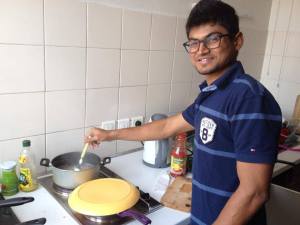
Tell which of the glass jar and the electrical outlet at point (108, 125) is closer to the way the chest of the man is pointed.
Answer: the glass jar

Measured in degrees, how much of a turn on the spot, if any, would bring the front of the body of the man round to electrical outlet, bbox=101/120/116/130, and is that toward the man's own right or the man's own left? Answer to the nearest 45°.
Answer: approximately 90° to the man's own right

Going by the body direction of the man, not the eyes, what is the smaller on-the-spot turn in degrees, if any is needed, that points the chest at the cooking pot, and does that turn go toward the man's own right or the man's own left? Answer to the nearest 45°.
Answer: approximately 45° to the man's own right

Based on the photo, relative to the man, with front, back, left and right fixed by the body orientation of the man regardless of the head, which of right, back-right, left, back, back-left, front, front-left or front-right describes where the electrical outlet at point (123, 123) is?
right

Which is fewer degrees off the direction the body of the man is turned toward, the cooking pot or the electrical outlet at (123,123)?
the cooking pot

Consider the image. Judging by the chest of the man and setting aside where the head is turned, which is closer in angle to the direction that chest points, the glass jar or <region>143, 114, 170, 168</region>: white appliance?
the glass jar

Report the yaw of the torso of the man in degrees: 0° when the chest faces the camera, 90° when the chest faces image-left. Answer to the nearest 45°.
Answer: approximately 45°

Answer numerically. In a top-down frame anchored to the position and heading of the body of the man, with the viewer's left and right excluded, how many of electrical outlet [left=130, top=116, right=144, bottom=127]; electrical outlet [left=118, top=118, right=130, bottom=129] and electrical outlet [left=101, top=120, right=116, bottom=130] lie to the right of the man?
3

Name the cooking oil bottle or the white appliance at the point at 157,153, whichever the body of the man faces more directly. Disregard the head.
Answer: the cooking oil bottle

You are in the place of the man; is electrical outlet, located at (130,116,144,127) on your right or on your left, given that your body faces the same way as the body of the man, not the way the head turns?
on your right

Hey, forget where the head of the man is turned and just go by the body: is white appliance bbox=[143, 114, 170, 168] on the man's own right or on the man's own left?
on the man's own right
